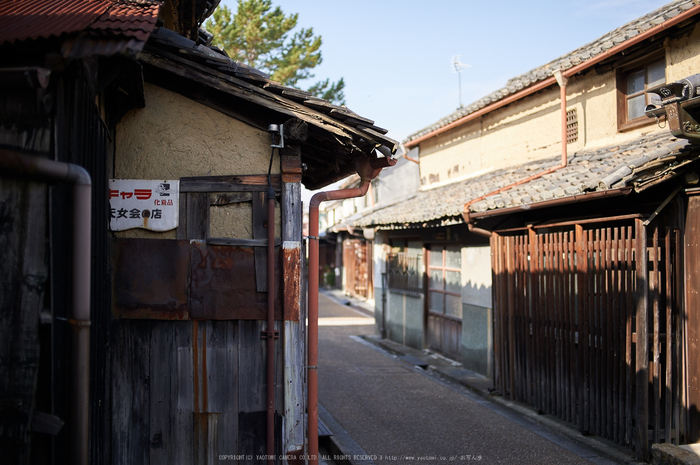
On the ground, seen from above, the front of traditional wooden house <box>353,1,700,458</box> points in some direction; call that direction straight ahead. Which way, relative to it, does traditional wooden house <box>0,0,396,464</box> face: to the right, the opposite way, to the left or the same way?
the opposite way

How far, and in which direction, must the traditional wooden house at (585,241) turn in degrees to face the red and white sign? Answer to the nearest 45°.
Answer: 0° — it already faces it

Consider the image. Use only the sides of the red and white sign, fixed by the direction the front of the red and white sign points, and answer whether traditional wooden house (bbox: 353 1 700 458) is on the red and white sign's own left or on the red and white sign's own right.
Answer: on the red and white sign's own left

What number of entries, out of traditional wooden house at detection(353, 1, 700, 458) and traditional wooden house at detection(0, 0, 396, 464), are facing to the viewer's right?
1

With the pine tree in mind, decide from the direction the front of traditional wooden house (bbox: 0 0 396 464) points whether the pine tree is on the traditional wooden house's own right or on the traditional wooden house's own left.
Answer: on the traditional wooden house's own left

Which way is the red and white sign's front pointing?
toward the camera

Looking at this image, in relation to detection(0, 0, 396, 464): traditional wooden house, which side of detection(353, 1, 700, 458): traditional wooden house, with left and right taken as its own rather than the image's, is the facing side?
front

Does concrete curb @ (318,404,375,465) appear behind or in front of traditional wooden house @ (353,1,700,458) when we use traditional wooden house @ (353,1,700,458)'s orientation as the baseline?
in front

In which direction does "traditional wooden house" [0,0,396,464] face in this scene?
to the viewer's right

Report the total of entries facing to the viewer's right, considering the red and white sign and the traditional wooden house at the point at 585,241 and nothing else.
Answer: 0

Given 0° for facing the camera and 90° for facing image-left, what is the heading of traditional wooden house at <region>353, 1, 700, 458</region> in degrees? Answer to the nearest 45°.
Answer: approximately 45°
